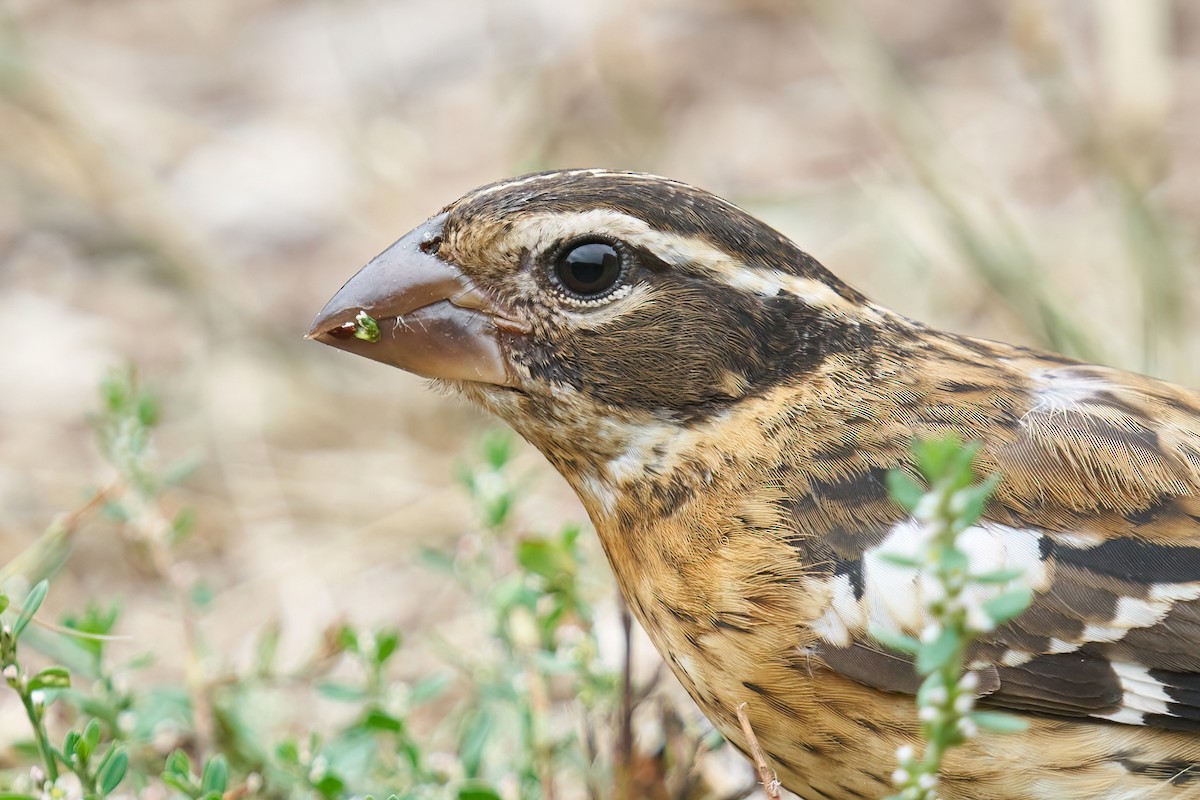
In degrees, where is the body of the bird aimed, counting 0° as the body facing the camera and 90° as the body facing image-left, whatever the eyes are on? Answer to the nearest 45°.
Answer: approximately 90°

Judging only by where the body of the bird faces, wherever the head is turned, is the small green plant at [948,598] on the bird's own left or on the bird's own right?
on the bird's own left

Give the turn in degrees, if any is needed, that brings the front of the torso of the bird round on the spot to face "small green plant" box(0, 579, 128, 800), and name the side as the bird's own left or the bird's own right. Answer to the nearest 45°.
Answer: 0° — it already faces it
